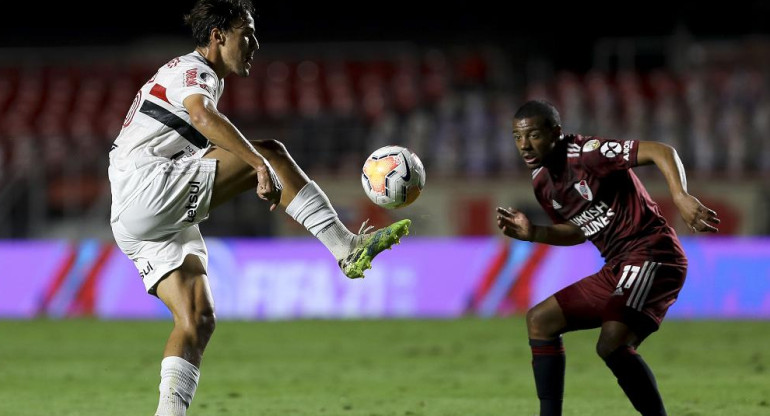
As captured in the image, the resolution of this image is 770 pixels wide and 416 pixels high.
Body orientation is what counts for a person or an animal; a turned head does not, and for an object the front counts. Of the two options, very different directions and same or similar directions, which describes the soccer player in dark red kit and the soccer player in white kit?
very different directions

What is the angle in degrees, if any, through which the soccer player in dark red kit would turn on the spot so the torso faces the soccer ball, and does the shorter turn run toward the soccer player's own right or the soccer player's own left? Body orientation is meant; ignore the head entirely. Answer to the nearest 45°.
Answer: approximately 45° to the soccer player's own right

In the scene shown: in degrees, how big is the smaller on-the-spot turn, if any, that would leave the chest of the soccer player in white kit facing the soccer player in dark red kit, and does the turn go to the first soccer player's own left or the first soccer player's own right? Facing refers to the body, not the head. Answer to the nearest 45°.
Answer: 0° — they already face them

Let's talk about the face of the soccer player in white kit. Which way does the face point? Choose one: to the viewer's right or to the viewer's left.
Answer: to the viewer's right

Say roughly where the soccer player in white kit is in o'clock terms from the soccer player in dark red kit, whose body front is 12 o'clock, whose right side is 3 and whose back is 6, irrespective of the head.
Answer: The soccer player in white kit is roughly at 1 o'clock from the soccer player in dark red kit.

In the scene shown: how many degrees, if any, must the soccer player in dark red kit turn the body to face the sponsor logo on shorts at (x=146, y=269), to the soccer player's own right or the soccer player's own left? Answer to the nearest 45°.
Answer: approximately 45° to the soccer player's own right

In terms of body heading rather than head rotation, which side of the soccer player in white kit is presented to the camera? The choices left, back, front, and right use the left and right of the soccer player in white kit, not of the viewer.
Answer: right

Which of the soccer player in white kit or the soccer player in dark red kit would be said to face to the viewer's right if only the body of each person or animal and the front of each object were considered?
the soccer player in white kit

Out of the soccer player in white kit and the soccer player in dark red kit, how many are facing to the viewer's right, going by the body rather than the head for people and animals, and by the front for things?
1

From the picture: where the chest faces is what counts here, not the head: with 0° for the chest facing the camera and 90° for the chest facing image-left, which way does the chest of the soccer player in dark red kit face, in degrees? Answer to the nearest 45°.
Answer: approximately 45°
